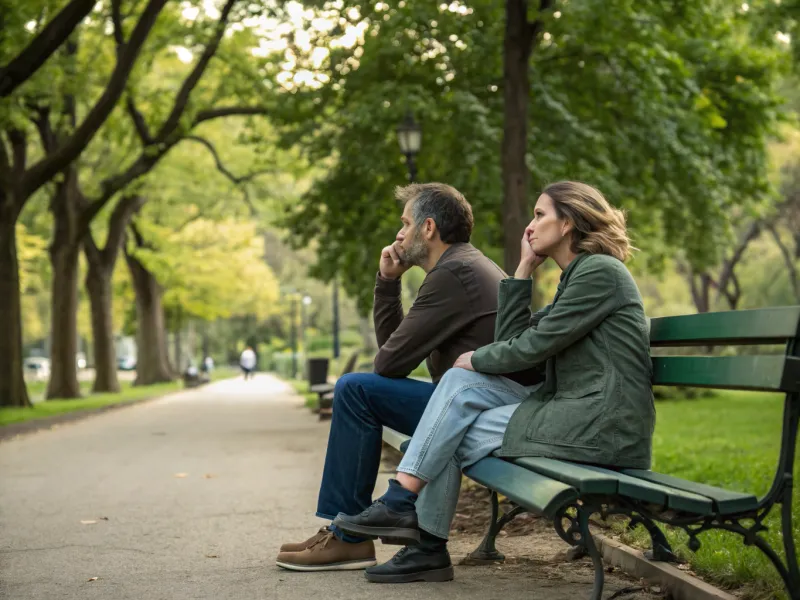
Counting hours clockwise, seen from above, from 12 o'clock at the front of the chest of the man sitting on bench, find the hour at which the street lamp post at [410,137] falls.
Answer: The street lamp post is roughly at 3 o'clock from the man sitting on bench.

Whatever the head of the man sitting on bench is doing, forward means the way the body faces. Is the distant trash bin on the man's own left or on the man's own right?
on the man's own right

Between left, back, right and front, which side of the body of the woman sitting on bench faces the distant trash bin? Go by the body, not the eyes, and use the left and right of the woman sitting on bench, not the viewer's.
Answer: right

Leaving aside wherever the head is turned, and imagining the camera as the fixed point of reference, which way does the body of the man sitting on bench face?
to the viewer's left

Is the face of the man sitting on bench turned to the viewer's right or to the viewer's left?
to the viewer's left

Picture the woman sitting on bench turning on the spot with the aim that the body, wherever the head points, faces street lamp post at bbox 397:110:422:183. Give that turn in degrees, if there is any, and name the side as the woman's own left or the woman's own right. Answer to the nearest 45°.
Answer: approximately 90° to the woman's own right

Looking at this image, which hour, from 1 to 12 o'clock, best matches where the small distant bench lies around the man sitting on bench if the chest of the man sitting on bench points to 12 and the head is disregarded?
The small distant bench is roughly at 3 o'clock from the man sitting on bench.

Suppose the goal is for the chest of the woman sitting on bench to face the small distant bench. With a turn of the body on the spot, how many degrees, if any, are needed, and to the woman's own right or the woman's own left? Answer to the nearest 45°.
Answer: approximately 90° to the woman's own right

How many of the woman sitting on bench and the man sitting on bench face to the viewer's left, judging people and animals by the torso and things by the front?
2

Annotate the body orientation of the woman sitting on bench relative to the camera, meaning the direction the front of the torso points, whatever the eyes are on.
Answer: to the viewer's left

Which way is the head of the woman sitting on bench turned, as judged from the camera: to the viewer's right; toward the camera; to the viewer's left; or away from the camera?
to the viewer's left
